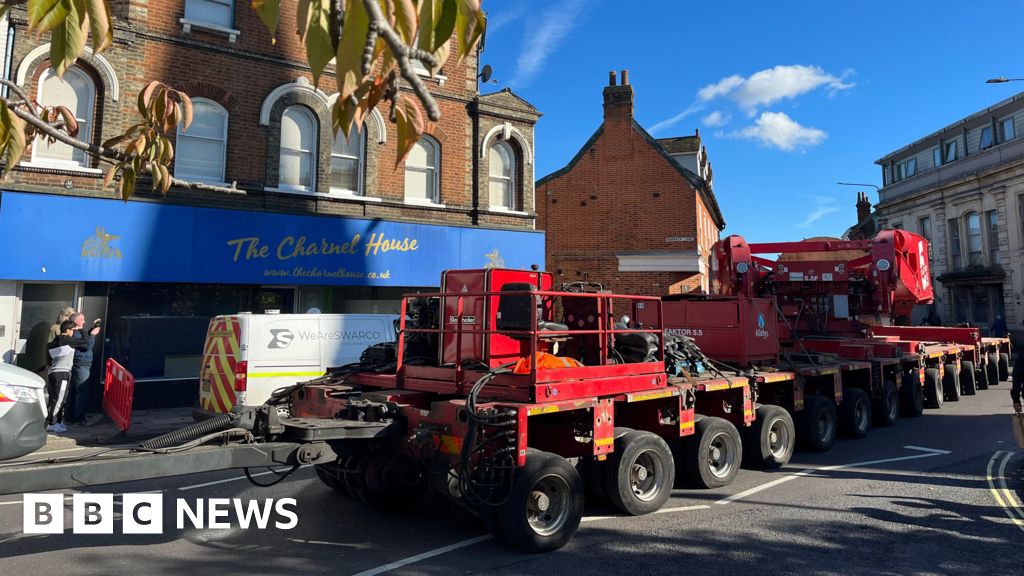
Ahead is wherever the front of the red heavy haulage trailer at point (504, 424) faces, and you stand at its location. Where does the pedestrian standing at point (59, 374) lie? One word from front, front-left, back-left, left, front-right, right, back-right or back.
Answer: right

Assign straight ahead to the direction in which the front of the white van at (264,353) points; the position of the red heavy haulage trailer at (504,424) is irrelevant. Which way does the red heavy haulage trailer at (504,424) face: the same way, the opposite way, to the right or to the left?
the opposite way

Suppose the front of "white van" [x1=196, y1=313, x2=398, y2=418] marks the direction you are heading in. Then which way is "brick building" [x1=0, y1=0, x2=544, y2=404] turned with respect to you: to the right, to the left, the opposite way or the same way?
to the right

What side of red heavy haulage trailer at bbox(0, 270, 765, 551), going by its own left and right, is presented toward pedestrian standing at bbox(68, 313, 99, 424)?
right

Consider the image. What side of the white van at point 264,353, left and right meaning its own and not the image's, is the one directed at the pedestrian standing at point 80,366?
back

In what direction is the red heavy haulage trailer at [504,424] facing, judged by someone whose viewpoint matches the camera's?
facing the viewer and to the left of the viewer

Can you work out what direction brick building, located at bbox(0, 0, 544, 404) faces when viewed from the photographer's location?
facing the viewer and to the right of the viewer

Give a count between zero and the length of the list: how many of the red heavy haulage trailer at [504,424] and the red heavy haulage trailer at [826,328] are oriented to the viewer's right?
0

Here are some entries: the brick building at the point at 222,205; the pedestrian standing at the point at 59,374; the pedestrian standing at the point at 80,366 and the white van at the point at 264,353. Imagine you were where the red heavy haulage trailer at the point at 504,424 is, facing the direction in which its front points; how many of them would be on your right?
4

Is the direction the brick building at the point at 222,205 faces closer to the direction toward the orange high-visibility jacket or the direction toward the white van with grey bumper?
the orange high-visibility jacket

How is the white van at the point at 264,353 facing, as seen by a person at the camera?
facing away from the viewer and to the right of the viewer

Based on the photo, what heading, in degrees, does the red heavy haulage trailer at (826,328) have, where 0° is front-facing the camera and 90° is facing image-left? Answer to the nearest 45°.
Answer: approximately 45°

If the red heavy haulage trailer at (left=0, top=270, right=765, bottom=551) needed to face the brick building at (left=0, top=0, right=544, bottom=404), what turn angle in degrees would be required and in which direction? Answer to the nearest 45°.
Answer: approximately 90° to its right
